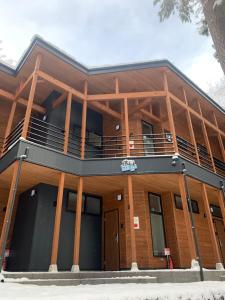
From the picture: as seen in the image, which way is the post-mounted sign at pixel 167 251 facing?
toward the camera

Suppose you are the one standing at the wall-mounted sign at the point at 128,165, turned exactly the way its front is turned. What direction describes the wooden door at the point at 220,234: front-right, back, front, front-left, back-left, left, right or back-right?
back-left

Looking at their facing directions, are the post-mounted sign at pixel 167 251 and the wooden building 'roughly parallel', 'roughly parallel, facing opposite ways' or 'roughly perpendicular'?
roughly parallel

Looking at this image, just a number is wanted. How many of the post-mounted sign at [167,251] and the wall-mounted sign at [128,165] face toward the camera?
2

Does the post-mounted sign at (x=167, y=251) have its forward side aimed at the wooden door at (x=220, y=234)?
no

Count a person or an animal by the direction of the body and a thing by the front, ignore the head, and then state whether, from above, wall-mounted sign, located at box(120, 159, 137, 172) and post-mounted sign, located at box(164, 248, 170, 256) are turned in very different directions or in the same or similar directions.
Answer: same or similar directions

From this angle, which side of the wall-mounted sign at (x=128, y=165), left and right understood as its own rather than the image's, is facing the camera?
front

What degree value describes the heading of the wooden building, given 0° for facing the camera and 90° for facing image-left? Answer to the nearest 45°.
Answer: approximately 0°
